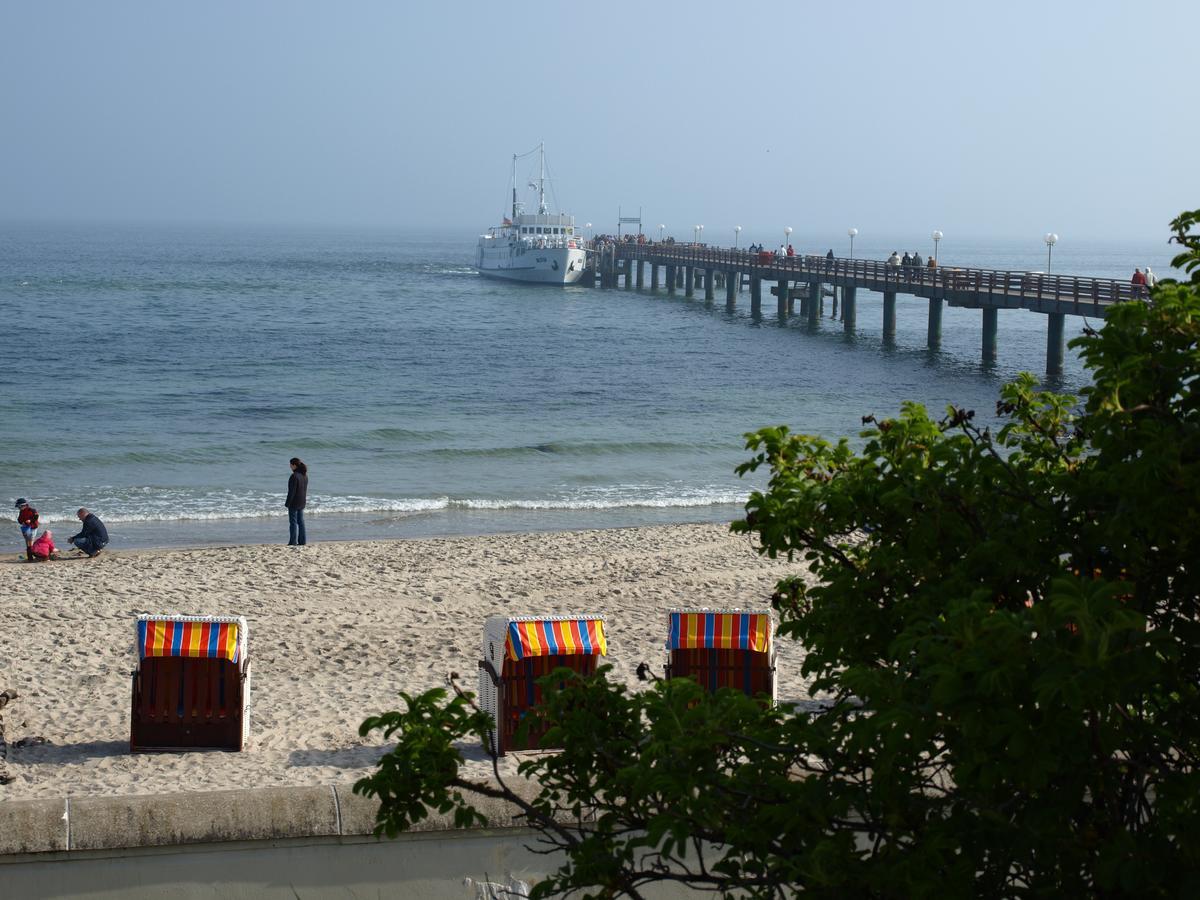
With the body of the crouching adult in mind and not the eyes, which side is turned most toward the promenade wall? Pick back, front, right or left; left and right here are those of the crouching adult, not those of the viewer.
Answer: left

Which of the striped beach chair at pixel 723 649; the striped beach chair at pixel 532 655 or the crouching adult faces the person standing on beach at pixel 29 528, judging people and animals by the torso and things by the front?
the crouching adult

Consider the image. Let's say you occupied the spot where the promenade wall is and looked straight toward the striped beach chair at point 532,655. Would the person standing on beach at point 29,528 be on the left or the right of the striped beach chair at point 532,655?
left

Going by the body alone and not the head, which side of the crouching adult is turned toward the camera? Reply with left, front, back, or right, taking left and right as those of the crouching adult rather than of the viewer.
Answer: left

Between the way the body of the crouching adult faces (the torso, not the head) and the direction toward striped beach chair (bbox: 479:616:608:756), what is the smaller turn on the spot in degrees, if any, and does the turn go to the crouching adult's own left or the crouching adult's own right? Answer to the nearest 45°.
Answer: approximately 90° to the crouching adult's own left

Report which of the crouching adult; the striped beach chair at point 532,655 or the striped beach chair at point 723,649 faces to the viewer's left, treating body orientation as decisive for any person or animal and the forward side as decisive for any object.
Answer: the crouching adult
